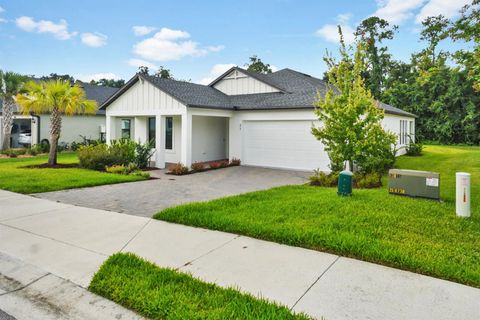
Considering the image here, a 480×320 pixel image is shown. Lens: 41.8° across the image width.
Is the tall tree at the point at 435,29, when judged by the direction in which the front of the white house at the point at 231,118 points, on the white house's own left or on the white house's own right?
on the white house's own left

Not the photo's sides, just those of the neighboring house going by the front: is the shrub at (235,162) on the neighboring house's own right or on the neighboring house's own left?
on the neighboring house's own left

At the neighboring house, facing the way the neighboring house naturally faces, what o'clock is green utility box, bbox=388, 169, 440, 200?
The green utility box is roughly at 10 o'clock from the neighboring house.

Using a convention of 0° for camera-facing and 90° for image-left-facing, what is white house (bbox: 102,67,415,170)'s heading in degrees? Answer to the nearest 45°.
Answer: approximately 45°

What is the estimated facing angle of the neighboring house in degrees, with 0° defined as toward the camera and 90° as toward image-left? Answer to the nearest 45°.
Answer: approximately 45°

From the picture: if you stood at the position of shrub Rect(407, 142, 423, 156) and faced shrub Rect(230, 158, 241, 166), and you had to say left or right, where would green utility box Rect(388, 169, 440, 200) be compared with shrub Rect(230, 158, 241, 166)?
left

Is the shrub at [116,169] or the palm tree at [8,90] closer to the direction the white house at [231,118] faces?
the shrub

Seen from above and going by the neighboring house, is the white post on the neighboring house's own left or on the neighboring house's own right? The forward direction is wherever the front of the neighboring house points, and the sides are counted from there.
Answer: on the neighboring house's own left
